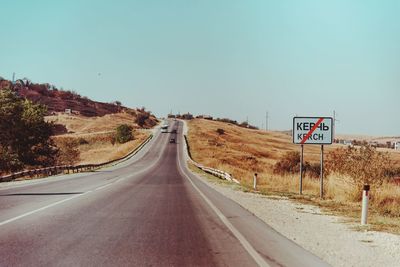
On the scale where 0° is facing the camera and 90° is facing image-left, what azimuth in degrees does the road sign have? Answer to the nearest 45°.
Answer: approximately 0°
